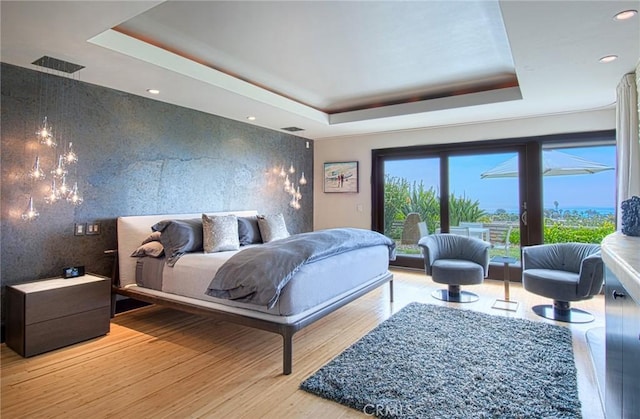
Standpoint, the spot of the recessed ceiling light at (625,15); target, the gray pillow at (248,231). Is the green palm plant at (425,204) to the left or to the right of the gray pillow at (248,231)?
right

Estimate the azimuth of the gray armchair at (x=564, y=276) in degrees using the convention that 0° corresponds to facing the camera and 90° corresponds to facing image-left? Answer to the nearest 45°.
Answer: approximately 45°

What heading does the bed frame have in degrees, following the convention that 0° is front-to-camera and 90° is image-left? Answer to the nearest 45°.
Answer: approximately 315°

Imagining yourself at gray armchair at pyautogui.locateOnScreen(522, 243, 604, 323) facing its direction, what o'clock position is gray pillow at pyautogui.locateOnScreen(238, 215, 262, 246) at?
The gray pillow is roughly at 1 o'clock from the gray armchair.

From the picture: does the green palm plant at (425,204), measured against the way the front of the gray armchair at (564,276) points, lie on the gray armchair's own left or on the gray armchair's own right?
on the gray armchair's own right

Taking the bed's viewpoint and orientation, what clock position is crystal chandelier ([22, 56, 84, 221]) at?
The crystal chandelier is roughly at 5 o'clock from the bed.
